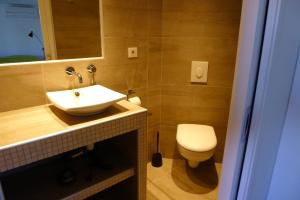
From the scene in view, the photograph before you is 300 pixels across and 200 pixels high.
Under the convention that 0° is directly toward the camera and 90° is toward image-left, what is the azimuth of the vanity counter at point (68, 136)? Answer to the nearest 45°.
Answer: approximately 315°

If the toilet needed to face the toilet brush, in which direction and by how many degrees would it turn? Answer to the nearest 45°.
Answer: approximately 135° to its right

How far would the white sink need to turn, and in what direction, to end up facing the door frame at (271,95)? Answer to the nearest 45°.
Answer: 0° — it already faces it

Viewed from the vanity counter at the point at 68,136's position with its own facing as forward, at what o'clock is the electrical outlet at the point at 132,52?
The electrical outlet is roughly at 9 o'clock from the vanity counter.

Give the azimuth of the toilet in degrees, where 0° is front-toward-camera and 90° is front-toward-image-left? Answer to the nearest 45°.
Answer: approximately 0°
